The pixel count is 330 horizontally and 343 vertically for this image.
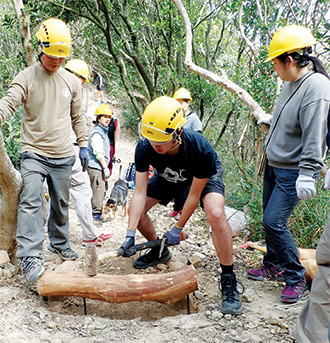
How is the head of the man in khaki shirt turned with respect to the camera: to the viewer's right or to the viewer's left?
to the viewer's right

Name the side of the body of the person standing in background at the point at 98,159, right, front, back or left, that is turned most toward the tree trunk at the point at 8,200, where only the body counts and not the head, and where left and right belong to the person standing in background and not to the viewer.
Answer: right

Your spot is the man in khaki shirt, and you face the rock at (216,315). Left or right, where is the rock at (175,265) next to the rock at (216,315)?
left

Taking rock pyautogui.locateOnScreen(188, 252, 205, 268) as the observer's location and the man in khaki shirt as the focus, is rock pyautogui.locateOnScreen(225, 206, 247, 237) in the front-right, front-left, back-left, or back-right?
back-right
